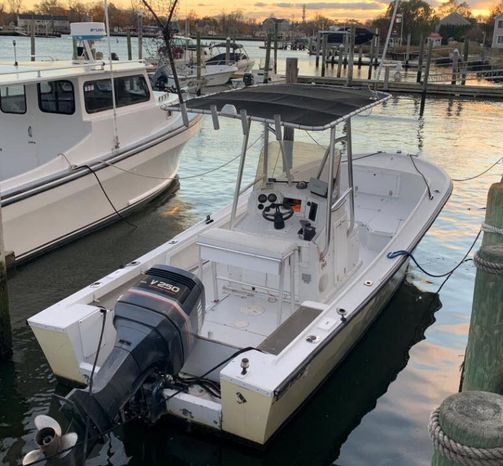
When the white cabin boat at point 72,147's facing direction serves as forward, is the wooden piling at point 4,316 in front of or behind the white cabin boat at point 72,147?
behind

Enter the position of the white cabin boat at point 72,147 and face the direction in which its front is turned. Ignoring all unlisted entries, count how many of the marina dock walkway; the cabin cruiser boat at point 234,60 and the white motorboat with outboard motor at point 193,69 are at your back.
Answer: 0

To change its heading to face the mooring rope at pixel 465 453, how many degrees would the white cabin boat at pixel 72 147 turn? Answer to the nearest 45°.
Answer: approximately 135° to its right

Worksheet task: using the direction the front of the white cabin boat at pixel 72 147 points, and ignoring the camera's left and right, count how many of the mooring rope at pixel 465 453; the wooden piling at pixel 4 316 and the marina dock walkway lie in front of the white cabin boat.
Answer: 1

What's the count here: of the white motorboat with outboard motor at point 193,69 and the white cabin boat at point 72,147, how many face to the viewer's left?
0

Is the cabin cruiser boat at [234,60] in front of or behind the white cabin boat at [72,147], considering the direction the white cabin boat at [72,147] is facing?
in front

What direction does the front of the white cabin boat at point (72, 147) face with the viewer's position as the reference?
facing away from the viewer and to the right of the viewer

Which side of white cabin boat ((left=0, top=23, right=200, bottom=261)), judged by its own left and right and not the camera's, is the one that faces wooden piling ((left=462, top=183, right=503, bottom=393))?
right

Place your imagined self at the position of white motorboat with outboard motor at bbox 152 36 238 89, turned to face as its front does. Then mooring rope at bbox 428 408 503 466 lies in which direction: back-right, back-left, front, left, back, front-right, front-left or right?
back-right

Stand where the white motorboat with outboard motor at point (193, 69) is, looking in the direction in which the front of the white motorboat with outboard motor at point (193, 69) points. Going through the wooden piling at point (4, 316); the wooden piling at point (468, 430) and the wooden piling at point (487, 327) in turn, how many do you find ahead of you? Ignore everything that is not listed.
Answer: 0

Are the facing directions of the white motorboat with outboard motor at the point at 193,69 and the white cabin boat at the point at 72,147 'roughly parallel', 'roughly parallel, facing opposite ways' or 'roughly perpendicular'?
roughly parallel

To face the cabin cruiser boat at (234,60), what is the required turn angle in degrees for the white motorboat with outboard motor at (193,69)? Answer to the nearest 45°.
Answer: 0° — it already faces it
